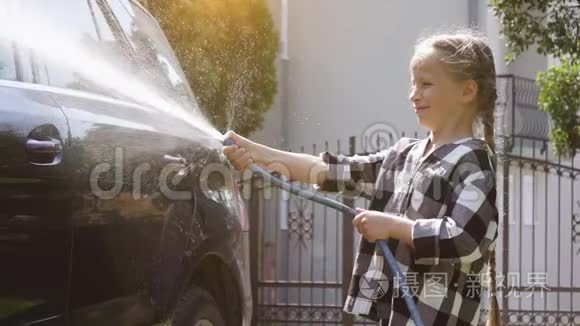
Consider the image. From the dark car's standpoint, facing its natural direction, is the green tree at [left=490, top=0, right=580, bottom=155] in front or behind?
behind

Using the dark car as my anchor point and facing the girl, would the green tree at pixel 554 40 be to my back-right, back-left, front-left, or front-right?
front-left

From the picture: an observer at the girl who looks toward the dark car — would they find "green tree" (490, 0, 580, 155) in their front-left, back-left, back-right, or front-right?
back-right

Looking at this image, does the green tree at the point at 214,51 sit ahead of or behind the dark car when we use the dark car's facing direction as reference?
behind

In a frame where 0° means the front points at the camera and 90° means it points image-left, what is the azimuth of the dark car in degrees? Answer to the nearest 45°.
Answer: approximately 45°

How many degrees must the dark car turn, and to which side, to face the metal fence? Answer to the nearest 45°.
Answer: approximately 180°

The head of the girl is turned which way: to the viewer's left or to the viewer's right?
to the viewer's left
